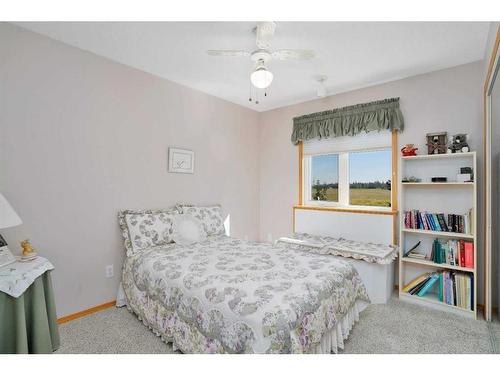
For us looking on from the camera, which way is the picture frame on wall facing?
facing the viewer and to the right of the viewer

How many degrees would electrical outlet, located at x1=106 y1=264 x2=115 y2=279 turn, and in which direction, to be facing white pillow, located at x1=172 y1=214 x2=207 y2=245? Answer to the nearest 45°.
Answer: approximately 45° to its left

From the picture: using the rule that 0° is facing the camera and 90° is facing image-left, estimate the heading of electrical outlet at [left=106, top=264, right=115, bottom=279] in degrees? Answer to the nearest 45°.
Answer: approximately 315°

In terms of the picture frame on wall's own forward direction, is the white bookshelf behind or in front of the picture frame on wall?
in front

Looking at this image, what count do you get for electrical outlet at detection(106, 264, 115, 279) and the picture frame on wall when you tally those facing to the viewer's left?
0

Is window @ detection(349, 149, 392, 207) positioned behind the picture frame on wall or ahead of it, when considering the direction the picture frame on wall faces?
ahead

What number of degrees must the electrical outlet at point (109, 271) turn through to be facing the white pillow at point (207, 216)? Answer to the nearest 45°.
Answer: approximately 45° to its left

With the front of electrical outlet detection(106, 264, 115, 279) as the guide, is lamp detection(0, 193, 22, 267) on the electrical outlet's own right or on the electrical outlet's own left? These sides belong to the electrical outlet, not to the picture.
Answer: on the electrical outlet's own right

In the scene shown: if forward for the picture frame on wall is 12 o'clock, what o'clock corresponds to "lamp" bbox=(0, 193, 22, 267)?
The lamp is roughly at 3 o'clock from the picture frame on wall.

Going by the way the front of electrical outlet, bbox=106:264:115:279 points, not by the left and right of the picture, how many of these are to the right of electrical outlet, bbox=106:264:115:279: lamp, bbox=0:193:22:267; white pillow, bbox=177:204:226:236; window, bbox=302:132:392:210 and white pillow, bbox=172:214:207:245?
1

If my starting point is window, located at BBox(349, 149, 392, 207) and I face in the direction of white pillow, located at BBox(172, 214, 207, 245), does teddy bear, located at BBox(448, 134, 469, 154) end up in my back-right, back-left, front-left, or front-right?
back-left

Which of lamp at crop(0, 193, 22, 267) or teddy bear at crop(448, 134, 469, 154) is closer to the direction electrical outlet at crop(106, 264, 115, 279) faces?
the teddy bear
